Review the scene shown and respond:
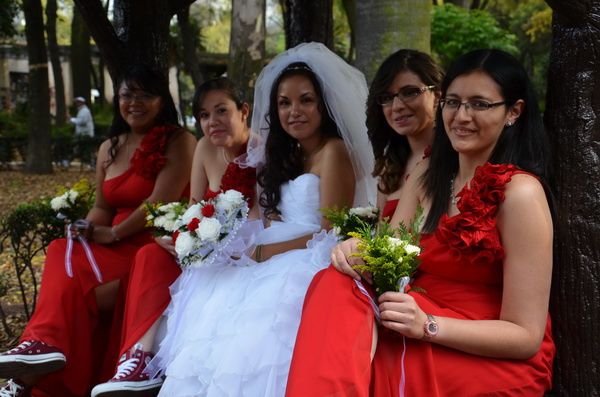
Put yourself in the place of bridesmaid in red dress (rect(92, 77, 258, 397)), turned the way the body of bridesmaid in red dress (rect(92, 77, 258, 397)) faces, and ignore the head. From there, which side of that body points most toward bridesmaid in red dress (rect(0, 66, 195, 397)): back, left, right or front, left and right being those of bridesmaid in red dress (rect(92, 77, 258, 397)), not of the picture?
right

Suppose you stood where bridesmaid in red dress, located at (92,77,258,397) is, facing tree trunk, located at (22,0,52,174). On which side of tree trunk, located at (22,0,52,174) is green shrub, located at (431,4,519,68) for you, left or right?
right

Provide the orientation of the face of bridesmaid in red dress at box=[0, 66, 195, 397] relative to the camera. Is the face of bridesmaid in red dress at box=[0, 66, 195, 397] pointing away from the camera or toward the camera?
toward the camera

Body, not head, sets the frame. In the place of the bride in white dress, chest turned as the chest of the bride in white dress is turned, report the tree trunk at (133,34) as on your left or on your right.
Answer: on your right

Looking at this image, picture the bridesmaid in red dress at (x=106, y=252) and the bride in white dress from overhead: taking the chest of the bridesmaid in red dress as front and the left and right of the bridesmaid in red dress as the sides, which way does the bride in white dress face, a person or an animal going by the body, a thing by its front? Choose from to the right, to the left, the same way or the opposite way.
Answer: the same way

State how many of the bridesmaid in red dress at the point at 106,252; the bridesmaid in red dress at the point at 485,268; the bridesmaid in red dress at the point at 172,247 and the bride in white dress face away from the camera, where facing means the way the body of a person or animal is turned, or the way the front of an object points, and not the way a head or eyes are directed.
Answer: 0

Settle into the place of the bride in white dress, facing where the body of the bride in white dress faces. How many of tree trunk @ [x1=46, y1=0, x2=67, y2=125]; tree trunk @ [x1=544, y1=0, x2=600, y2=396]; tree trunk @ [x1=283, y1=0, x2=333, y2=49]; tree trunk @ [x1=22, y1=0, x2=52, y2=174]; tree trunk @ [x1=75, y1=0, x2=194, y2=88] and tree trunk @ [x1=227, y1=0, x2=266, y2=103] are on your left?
1

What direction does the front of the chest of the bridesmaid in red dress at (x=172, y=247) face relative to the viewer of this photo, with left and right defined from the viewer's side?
facing the viewer and to the left of the viewer

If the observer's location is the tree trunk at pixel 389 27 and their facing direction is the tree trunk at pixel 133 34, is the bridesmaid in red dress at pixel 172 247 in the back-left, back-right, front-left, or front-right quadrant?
front-left

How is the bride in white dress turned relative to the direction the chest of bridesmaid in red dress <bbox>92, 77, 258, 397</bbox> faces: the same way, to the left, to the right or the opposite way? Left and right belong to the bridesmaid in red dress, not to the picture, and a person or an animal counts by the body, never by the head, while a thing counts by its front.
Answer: the same way

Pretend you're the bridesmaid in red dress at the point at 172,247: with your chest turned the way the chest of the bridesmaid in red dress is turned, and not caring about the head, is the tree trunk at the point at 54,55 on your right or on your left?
on your right

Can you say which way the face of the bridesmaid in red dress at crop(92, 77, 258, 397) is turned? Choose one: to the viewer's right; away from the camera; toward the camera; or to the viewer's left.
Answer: toward the camera

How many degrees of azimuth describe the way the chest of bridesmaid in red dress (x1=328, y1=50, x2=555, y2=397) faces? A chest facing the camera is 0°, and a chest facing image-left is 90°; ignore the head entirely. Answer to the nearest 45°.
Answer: approximately 45°

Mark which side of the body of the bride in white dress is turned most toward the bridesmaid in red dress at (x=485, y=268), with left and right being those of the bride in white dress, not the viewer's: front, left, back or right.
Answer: left

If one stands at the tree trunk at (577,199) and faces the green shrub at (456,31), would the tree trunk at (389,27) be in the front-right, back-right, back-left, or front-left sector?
front-left
